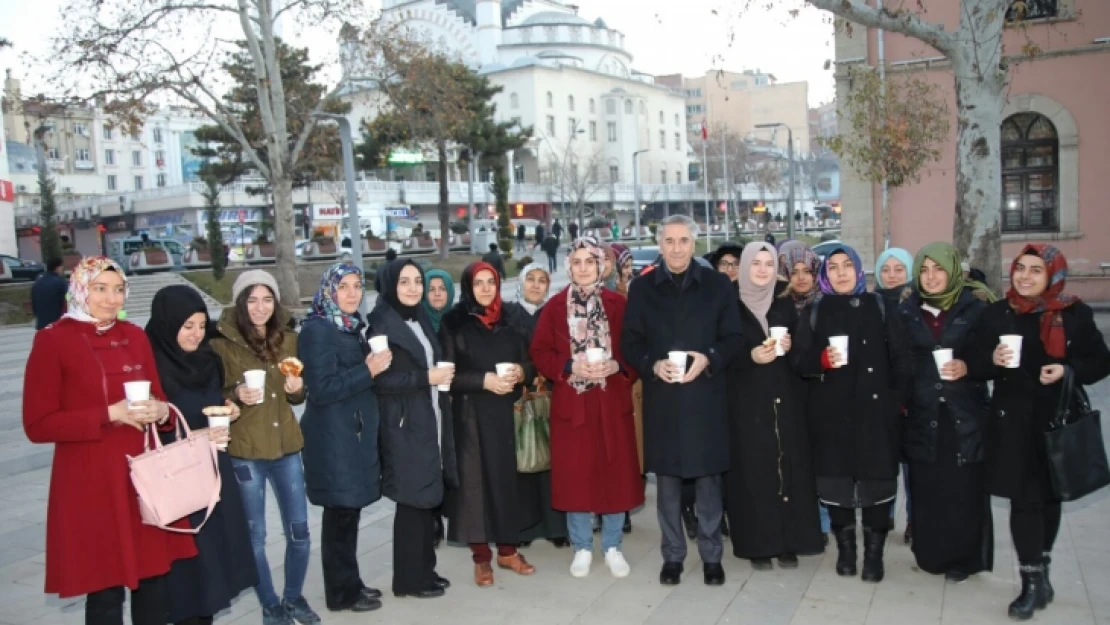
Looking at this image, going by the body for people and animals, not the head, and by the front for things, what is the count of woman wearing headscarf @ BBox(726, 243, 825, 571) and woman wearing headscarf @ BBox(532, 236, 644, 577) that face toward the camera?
2

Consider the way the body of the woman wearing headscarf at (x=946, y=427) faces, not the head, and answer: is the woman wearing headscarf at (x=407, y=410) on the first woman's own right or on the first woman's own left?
on the first woman's own right

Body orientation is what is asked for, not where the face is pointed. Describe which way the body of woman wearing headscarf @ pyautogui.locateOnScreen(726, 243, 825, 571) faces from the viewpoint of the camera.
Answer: toward the camera

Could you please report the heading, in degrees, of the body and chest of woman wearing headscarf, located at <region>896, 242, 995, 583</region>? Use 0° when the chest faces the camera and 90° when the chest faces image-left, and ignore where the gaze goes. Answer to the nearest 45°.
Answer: approximately 0°

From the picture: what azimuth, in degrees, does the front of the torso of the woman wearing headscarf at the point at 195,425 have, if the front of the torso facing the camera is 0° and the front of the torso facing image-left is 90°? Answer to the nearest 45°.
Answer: approximately 315°

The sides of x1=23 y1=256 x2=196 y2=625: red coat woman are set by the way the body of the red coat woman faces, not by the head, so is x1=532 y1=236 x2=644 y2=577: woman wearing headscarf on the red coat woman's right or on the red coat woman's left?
on the red coat woman's left

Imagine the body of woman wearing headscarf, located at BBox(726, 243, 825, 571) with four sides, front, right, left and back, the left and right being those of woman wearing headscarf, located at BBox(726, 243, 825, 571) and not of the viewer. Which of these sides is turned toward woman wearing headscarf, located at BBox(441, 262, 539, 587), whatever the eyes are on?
right
